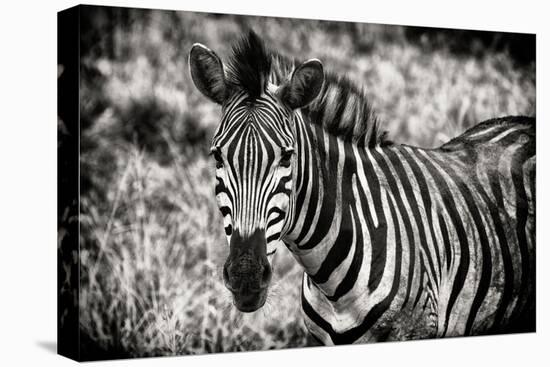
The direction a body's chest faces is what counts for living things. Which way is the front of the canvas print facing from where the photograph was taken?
facing the viewer and to the right of the viewer
